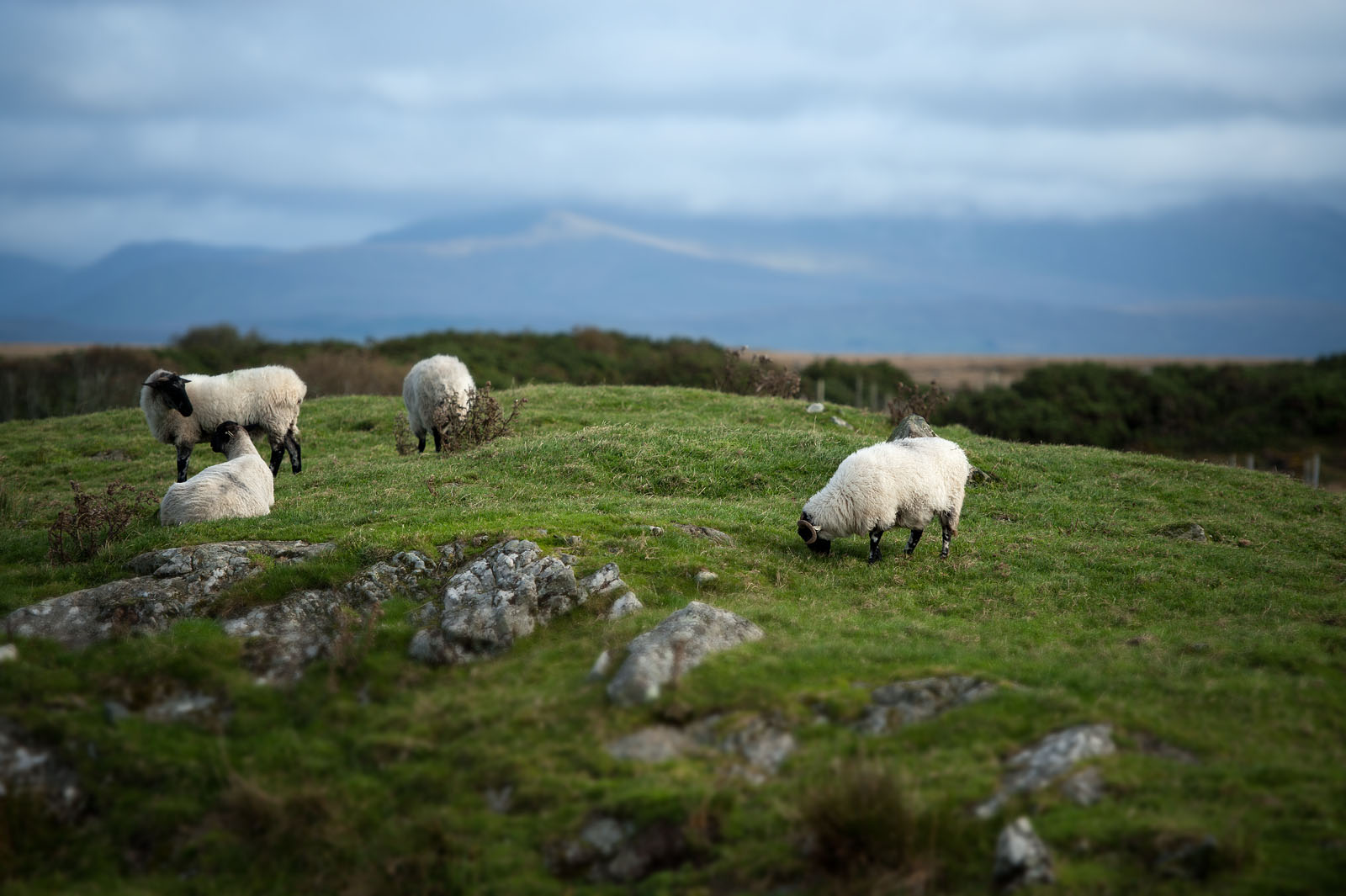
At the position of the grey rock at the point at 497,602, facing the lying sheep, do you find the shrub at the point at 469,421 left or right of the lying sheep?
right

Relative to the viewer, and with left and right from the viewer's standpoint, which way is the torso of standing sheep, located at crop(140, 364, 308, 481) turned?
facing to the left of the viewer

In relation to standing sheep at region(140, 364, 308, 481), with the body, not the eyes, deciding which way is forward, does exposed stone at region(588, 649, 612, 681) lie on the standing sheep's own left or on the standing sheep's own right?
on the standing sheep's own left

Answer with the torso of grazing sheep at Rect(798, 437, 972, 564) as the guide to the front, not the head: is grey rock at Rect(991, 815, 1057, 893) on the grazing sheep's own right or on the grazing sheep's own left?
on the grazing sheep's own left

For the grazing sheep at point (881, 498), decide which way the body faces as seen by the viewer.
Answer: to the viewer's left

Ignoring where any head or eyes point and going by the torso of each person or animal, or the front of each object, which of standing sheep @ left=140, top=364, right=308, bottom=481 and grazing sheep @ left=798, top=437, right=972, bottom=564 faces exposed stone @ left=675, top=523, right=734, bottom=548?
the grazing sheep
